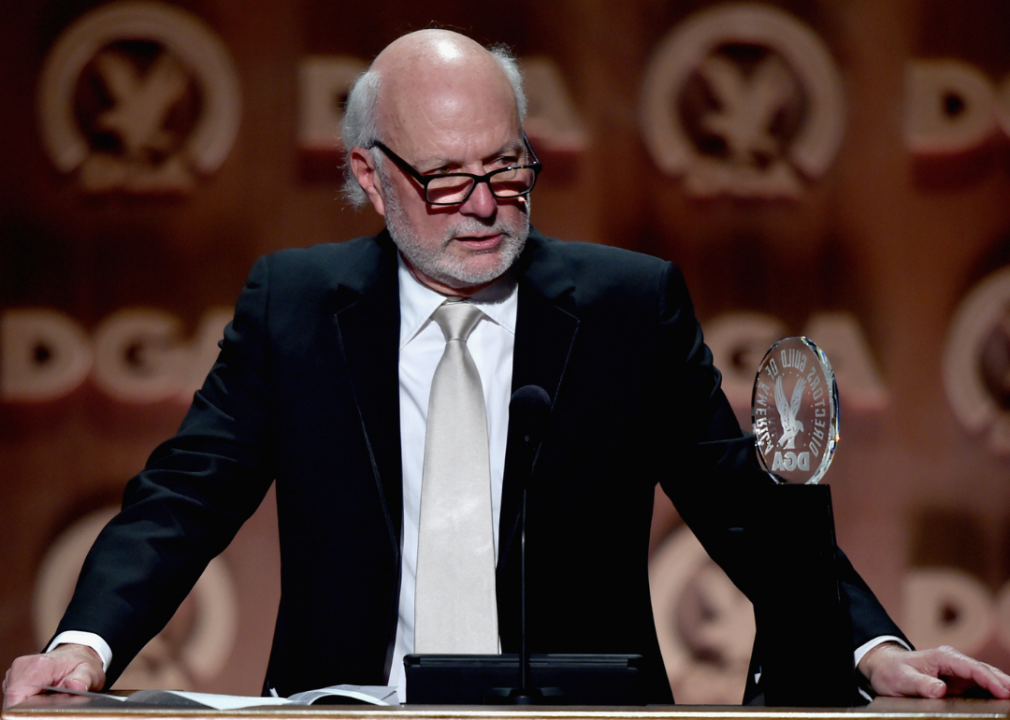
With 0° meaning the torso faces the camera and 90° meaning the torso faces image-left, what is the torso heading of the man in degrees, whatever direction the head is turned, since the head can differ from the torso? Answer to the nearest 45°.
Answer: approximately 0°
